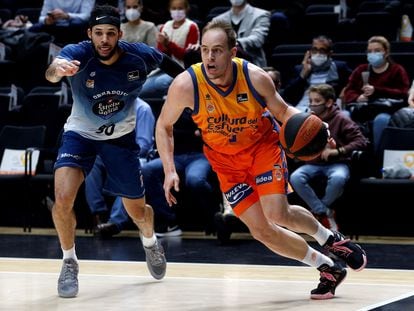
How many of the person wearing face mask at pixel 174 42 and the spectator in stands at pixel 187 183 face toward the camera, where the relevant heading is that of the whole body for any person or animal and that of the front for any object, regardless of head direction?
2

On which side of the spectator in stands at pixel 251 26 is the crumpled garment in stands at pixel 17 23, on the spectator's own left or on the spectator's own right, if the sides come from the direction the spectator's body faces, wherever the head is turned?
on the spectator's own right

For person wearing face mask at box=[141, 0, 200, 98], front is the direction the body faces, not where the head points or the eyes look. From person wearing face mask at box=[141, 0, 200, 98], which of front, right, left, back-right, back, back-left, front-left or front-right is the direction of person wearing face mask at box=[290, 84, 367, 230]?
front-left

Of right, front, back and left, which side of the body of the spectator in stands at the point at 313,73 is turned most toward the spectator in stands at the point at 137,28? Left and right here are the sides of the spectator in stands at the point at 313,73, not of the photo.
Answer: right

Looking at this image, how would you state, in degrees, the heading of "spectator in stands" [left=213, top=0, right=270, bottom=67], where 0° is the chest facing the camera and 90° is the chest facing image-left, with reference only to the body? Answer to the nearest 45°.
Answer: approximately 45°

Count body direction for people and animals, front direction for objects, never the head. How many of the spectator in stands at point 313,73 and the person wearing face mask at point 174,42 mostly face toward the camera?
2

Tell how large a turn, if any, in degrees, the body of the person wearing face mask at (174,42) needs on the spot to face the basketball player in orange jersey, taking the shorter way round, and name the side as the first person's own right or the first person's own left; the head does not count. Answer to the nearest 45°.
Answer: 0° — they already face them

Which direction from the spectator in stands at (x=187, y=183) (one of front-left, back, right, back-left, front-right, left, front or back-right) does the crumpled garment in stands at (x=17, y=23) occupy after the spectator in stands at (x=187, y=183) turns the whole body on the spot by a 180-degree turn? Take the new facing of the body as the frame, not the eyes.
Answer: front-left

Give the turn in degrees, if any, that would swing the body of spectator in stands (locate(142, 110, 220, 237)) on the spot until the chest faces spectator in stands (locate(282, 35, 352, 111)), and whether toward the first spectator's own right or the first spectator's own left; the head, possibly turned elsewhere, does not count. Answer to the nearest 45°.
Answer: approximately 135° to the first spectator's own left

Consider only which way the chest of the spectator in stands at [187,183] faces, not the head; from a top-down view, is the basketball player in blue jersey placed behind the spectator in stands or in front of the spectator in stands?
in front
